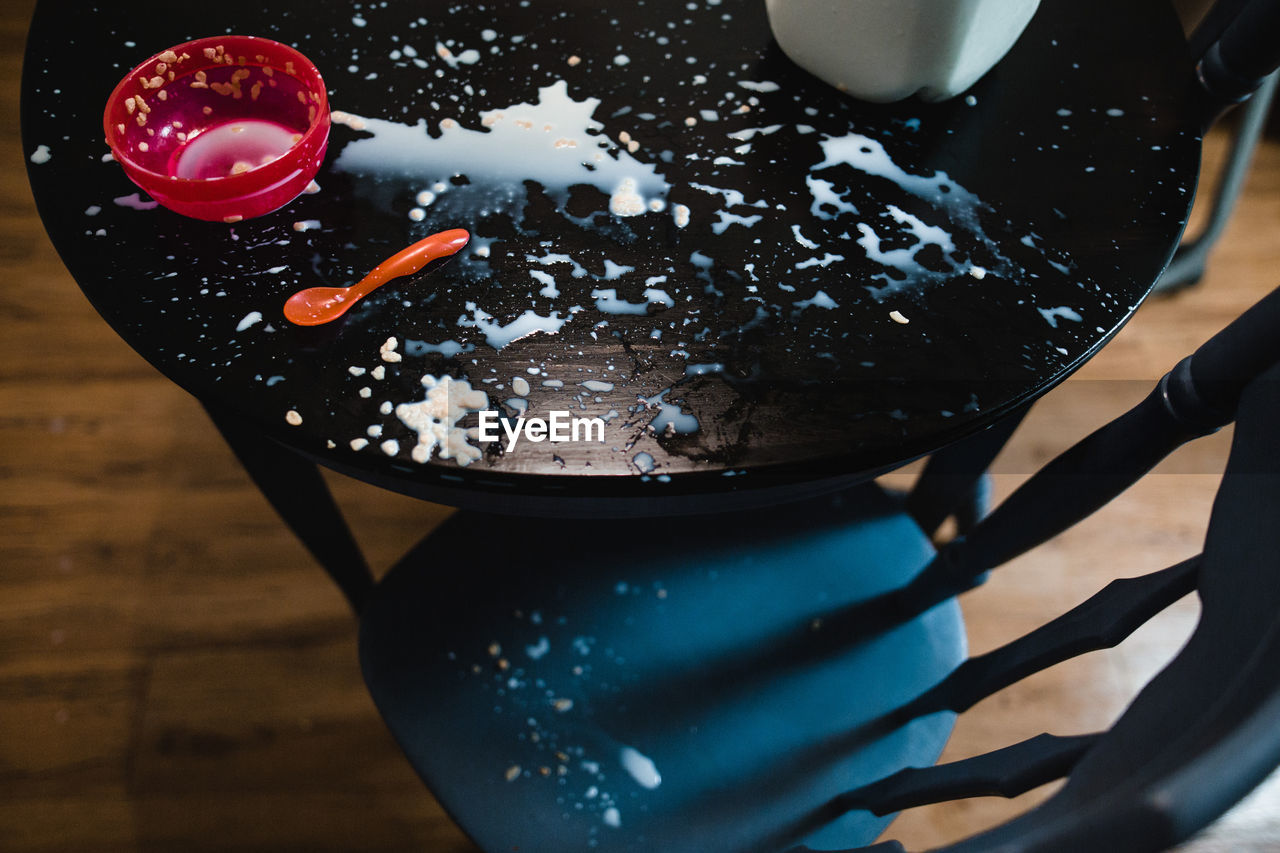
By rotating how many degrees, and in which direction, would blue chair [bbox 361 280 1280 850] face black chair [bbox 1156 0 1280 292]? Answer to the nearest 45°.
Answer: approximately 90° to its right

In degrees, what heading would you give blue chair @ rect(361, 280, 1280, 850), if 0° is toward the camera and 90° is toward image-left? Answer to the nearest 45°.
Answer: approximately 90°

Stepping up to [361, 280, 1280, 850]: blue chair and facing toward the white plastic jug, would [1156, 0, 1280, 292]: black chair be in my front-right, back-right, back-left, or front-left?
front-right
